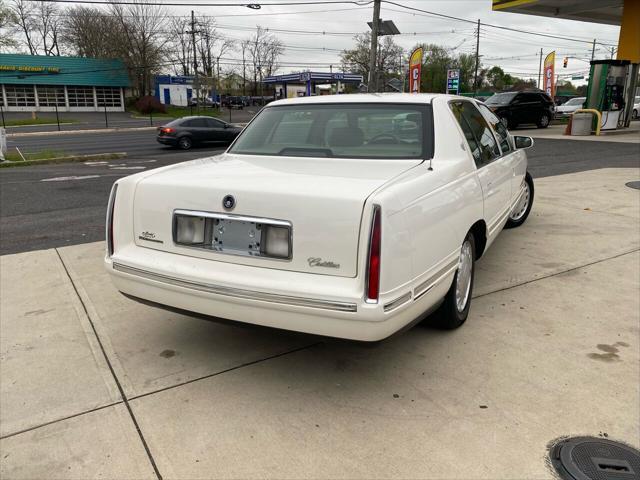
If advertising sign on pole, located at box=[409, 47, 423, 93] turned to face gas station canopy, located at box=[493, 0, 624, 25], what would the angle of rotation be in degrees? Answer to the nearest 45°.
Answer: approximately 45° to its left

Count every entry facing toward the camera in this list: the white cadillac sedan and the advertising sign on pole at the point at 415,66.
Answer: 1

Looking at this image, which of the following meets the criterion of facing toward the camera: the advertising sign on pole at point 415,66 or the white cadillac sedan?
the advertising sign on pole

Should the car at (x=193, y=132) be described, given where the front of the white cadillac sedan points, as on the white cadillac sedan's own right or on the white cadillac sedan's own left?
on the white cadillac sedan's own left

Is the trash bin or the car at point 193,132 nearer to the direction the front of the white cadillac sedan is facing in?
the trash bin

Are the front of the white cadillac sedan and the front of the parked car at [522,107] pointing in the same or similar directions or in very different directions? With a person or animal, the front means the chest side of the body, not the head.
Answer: very different directions

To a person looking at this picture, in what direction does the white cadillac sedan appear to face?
facing away from the viewer and to the right of the viewer

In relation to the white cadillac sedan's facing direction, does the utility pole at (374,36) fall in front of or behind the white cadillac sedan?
in front

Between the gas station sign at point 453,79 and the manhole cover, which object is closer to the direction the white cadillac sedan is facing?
the gas station sign

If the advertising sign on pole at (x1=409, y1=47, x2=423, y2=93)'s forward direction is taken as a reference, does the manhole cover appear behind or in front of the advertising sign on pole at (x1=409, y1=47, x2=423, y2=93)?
in front

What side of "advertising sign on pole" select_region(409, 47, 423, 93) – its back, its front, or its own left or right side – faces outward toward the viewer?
front

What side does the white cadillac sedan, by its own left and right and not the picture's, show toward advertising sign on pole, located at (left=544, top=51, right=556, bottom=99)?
front

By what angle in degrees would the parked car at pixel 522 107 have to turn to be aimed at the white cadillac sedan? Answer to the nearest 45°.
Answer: approximately 45° to its left

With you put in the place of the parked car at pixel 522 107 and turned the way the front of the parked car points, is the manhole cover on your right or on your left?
on your left

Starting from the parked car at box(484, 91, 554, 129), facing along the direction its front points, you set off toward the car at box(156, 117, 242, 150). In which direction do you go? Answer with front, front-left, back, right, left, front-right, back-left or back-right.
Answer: front
